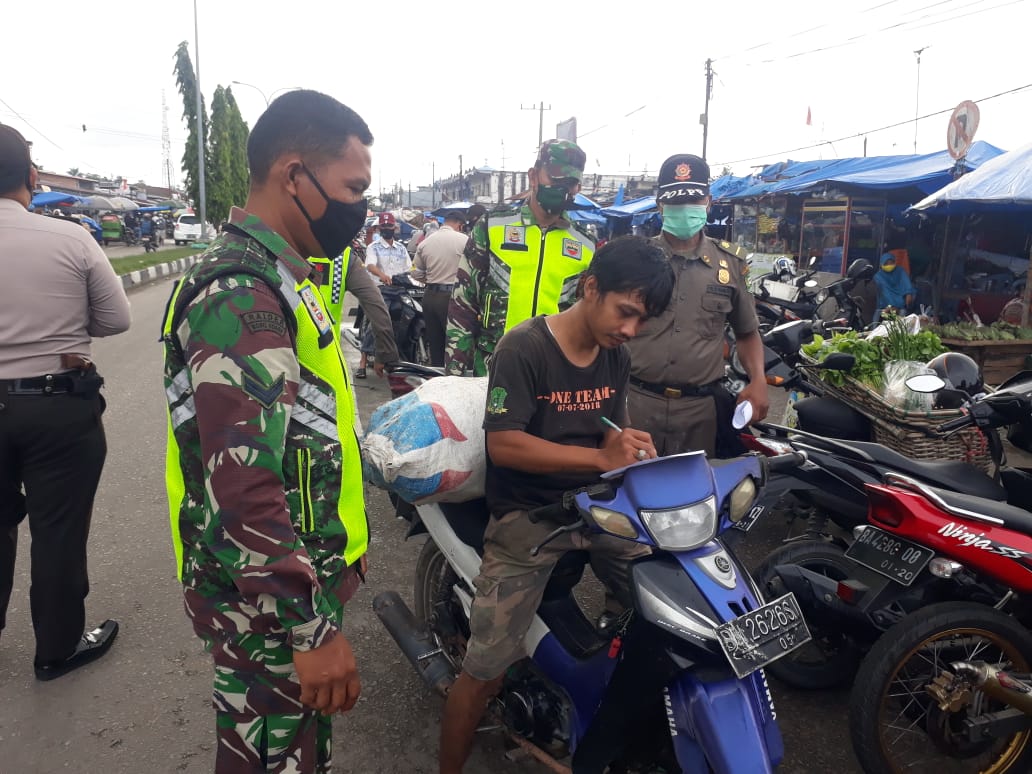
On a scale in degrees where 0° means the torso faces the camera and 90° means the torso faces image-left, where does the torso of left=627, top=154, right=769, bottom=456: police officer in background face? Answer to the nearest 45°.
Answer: approximately 0°

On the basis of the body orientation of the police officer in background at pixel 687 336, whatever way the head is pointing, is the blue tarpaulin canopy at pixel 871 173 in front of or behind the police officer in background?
behind

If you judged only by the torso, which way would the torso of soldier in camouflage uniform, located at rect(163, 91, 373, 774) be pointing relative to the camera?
to the viewer's right

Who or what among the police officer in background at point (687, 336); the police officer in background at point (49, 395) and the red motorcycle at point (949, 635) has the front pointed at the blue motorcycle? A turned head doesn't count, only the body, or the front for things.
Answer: the police officer in background at point (687, 336)

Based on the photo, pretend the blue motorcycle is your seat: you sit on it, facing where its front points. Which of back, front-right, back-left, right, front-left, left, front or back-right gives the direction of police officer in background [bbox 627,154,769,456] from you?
back-left

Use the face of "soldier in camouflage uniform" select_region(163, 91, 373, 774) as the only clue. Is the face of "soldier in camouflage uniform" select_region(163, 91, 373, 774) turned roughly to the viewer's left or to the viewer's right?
to the viewer's right

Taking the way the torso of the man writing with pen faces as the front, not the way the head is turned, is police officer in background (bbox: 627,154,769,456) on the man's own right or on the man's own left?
on the man's own left
